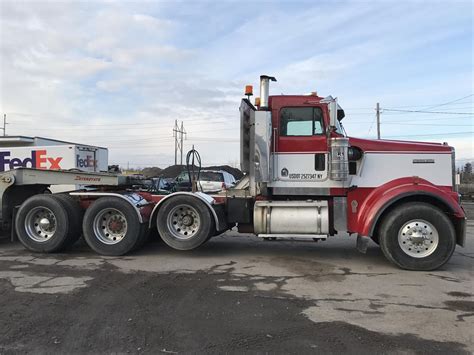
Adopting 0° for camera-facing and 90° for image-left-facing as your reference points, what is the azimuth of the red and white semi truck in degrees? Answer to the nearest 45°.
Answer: approximately 270°
